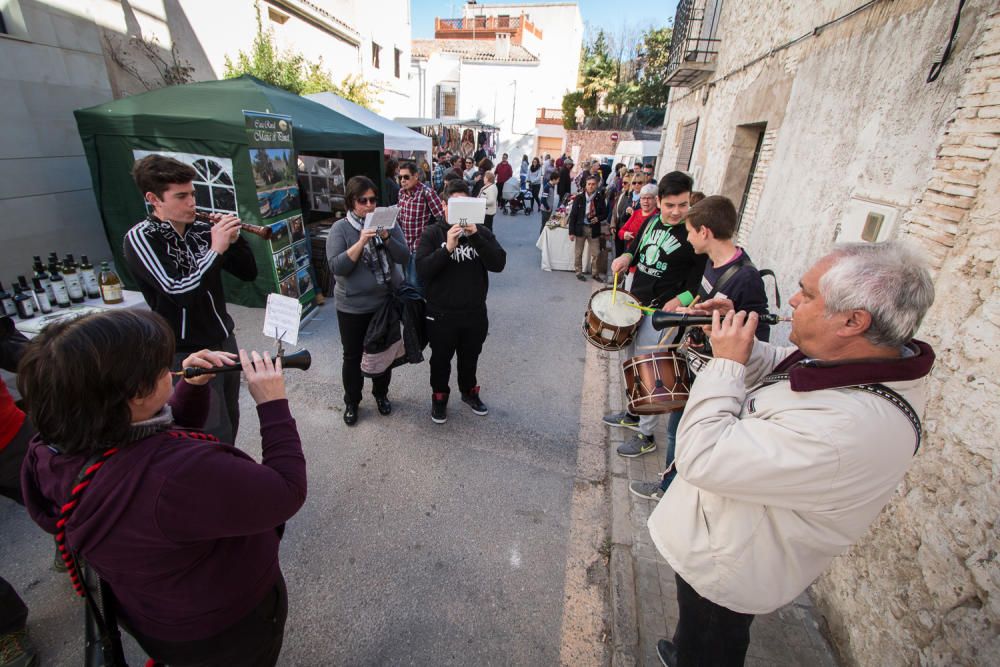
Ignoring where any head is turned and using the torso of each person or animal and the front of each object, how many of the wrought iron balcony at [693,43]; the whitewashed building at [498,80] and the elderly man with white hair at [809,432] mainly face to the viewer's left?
2

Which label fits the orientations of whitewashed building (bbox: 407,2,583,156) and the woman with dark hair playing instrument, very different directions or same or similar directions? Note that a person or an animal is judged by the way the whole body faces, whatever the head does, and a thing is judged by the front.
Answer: very different directions

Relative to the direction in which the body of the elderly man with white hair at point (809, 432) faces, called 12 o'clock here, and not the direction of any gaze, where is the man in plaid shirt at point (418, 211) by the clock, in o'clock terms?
The man in plaid shirt is roughly at 1 o'clock from the elderly man with white hair.

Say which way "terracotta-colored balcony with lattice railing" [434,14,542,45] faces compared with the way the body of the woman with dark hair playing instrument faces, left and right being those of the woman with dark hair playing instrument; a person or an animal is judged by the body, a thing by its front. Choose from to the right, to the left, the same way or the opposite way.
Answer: the opposite way

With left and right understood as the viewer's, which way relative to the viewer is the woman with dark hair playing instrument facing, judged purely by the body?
facing away from the viewer and to the right of the viewer

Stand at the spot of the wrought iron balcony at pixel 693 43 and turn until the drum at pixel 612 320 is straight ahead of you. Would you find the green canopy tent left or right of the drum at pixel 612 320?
right

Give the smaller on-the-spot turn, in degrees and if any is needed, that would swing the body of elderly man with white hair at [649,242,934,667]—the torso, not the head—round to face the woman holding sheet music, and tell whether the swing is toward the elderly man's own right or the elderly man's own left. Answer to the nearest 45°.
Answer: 0° — they already face them

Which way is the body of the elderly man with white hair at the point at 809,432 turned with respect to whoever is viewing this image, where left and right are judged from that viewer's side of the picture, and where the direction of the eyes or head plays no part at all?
facing to the left of the viewer

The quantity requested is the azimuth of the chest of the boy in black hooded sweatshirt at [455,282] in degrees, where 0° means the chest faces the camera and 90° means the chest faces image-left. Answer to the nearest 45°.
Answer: approximately 0°

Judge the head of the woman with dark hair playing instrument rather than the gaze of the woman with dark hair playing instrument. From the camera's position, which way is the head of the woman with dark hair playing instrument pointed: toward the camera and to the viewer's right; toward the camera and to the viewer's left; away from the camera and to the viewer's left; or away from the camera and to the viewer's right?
away from the camera and to the viewer's right

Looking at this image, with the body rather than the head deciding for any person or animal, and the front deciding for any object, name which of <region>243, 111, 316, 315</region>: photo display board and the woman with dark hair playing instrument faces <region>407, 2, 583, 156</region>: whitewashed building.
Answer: the woman with dark hair playing instrument

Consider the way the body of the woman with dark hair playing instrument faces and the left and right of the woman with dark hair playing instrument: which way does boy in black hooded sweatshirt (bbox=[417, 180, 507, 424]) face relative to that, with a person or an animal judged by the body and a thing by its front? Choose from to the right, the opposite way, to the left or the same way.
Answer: the opposite way

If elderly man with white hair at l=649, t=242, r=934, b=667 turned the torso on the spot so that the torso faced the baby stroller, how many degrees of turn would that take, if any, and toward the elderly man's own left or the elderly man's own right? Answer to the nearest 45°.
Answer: approximately 45° to the elderly man's own right

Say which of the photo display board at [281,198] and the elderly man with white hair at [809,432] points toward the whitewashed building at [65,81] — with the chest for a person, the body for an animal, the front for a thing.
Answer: the elderly man with white hair
